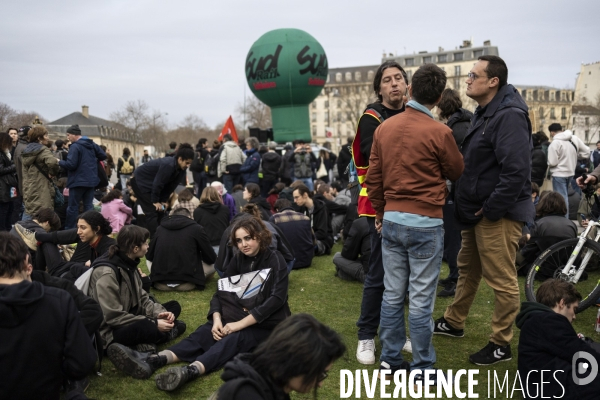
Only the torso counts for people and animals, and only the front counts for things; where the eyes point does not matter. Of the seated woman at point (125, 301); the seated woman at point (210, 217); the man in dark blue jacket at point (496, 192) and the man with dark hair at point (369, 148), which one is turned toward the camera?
the man with dark hair

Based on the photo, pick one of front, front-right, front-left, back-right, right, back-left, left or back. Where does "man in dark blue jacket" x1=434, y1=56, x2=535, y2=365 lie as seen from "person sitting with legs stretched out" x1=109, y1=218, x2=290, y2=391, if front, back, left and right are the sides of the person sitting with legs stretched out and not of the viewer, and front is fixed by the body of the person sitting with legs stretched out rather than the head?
back-left

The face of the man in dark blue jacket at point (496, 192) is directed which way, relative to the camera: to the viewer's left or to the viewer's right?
to the viewer's left

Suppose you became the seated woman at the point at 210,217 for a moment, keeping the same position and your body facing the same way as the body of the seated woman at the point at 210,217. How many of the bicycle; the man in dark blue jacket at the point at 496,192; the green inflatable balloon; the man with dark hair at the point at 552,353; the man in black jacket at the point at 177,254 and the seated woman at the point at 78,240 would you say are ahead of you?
1

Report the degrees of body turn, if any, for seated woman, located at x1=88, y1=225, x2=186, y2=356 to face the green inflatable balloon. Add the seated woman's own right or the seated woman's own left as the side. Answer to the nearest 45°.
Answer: approximately 90° to the seated woman's own left

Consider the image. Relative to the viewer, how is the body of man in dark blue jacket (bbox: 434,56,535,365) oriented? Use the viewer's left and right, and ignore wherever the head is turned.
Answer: facing to the left of the viewer

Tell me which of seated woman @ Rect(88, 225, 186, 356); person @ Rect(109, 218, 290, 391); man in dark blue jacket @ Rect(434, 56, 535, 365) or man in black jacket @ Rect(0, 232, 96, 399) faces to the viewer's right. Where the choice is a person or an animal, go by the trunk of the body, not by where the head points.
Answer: the seated woman

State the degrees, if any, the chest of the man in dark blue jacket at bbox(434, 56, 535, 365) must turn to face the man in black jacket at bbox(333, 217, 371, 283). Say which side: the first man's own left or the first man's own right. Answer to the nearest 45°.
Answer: approximately 45° to the first man's own right

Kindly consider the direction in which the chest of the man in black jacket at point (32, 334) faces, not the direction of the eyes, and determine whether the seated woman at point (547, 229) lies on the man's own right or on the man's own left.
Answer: on the man's own right

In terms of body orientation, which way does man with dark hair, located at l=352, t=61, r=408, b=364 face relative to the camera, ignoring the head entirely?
toward the camera

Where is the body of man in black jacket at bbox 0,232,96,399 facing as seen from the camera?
away from the camera

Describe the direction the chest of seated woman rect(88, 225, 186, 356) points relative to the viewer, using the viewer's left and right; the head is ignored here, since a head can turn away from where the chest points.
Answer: facing to the right of the viewer

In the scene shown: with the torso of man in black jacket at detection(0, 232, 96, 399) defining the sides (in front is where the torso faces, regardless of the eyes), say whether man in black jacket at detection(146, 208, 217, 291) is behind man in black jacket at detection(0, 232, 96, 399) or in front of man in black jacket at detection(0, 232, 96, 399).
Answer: in front

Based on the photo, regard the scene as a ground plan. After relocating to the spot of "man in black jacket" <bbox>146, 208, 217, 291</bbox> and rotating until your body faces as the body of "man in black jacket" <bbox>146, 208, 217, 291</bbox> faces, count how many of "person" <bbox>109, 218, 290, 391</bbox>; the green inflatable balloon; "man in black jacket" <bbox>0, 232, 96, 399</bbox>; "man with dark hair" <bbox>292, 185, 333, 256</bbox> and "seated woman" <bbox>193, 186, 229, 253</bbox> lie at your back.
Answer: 2
